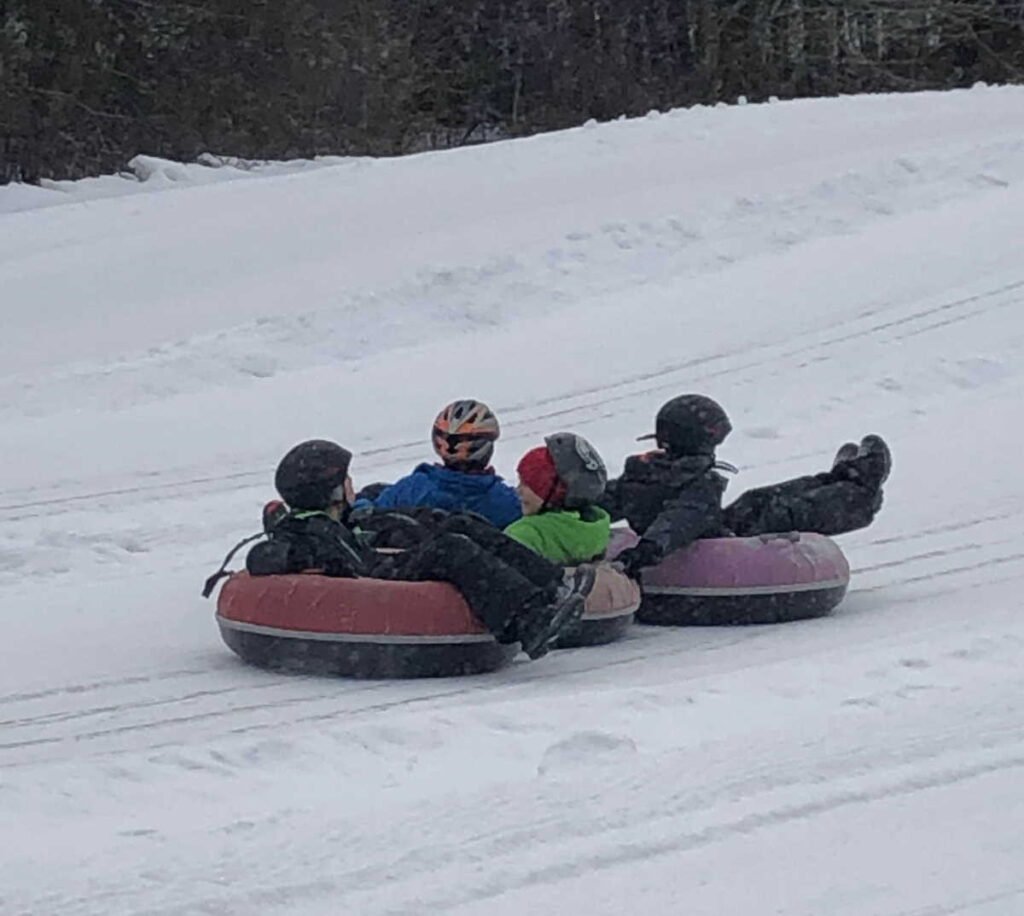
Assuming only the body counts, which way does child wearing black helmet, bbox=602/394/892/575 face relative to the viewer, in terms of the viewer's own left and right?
facing away from the viewer and to the right of the viewer

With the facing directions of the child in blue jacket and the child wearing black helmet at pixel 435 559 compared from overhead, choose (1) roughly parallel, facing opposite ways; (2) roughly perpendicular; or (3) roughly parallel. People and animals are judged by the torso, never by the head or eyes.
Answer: roughly perpendicular

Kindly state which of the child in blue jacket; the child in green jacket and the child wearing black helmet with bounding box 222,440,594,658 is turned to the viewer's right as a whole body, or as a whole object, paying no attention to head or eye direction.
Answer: the child wearing black helmet

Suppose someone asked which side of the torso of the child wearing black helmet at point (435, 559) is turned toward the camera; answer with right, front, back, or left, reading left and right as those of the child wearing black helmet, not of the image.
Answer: right

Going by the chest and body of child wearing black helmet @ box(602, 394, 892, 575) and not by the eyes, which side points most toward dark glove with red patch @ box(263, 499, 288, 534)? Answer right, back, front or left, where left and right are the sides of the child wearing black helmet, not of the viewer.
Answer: back

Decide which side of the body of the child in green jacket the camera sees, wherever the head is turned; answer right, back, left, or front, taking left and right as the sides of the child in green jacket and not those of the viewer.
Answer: left

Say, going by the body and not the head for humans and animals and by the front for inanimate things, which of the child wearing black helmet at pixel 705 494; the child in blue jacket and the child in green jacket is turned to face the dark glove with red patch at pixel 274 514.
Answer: the child in green jacket

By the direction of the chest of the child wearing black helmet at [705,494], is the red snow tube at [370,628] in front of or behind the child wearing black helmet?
behind

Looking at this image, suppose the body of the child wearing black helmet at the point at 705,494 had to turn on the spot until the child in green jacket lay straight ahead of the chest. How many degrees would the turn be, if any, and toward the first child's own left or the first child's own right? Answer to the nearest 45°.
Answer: approximately 180°

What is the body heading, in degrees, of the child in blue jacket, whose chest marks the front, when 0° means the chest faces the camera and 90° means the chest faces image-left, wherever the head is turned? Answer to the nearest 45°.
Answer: approximately 180°

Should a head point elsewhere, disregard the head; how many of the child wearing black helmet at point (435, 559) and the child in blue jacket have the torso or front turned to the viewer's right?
1

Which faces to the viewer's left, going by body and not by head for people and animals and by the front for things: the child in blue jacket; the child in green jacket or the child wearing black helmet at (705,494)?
the child in green jacket
